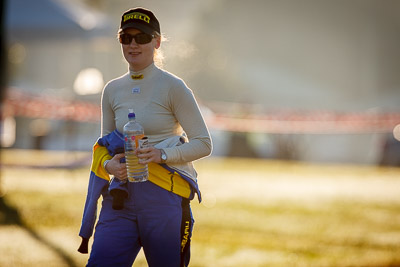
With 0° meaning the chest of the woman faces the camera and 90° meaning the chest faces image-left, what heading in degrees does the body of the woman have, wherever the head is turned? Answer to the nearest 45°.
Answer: approximately 45°

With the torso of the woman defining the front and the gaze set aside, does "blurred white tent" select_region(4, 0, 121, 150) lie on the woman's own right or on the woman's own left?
on the woman's own right

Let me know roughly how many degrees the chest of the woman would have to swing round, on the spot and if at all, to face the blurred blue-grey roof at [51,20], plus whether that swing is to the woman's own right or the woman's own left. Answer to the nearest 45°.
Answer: approximately 135° to the woman's own right
